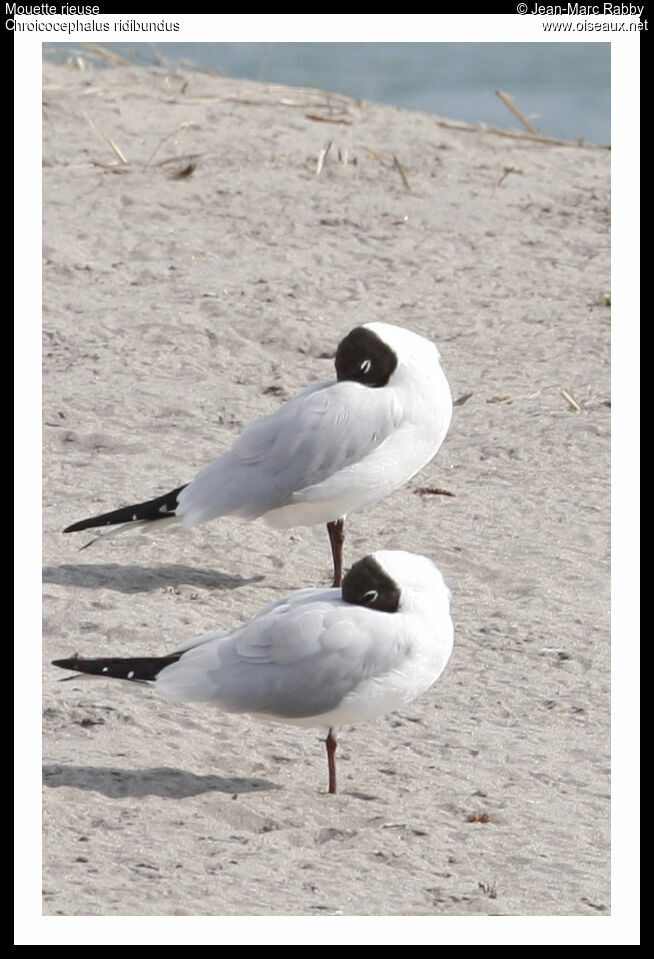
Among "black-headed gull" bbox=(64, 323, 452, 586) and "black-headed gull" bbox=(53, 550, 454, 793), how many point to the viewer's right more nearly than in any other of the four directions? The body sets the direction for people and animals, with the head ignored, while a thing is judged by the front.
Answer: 2

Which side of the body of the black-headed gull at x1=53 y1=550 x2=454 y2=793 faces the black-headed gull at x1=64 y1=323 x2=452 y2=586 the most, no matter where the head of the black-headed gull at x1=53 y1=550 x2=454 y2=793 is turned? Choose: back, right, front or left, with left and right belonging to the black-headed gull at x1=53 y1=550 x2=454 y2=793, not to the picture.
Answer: left

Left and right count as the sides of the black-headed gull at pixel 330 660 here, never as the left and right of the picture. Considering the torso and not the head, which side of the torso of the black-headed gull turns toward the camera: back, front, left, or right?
right

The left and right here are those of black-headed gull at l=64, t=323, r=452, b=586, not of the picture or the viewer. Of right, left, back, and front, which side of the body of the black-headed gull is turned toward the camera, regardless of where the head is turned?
right

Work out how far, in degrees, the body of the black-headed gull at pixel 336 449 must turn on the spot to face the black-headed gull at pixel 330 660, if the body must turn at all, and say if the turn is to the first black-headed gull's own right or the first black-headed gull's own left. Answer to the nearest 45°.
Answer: approximately 90° to the first black-headed gull's own right
